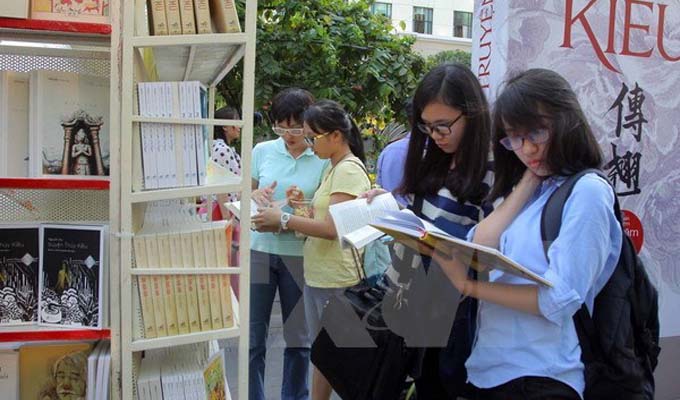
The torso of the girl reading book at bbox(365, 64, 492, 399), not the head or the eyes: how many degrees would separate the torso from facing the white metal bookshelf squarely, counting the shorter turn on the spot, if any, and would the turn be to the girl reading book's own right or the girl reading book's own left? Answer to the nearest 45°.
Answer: approximately 45° to the girl reading book's own right

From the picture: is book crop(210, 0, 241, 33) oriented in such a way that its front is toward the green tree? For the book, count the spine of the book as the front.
no

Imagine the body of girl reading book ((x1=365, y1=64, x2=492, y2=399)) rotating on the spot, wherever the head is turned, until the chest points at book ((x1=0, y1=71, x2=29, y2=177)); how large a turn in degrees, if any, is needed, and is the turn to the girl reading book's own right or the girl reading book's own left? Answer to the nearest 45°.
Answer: approximately 45° to the girl reading book's own right

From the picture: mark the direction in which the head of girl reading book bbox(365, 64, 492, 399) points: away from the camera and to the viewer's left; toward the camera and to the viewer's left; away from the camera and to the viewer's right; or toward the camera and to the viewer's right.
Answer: toward the camera and to the viewer's left

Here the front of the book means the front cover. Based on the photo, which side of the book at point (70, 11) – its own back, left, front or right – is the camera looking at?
front

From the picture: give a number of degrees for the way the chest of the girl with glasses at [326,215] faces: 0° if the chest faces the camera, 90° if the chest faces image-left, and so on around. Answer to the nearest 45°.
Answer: approximately 90°

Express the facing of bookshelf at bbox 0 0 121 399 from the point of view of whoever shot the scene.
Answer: facing the viewer

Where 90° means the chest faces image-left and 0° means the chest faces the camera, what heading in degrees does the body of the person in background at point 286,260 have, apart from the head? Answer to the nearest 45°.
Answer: approximately 0°

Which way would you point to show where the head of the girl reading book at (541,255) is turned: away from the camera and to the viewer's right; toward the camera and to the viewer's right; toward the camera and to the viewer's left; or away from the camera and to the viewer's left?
toward the camera and to the viewer's left

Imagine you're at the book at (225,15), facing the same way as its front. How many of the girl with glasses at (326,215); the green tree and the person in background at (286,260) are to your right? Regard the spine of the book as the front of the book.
0

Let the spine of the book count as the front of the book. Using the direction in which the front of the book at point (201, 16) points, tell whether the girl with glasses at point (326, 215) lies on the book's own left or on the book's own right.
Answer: on the book's own left

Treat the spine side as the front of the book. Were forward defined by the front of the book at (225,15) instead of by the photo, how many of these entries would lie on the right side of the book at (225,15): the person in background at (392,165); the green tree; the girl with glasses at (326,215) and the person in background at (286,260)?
0

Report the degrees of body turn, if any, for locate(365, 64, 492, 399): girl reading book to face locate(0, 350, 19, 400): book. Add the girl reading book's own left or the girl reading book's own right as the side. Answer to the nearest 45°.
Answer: approximately 45° to the girl reading book's own right

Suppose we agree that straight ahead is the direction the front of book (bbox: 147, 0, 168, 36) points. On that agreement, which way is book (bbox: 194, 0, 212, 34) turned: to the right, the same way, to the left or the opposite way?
the same way
